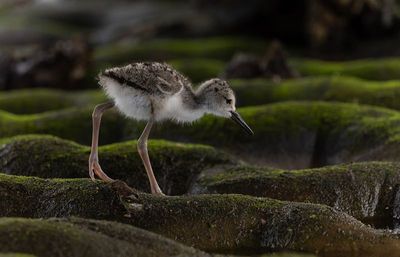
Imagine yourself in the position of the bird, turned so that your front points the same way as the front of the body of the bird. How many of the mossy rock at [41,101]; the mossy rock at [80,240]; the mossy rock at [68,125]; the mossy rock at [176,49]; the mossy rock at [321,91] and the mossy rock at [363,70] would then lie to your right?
1

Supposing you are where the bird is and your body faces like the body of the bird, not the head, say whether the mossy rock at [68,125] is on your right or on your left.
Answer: on your left

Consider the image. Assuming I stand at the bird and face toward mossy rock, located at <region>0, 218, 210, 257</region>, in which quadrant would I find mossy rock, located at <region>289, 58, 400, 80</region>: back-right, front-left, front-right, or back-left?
back-left

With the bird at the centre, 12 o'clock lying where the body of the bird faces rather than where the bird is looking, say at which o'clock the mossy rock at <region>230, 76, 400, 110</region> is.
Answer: The mossy rock is roughly at 10 o'clock from the bird.

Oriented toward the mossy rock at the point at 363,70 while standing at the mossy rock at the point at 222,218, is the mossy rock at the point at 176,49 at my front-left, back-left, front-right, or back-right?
front-left

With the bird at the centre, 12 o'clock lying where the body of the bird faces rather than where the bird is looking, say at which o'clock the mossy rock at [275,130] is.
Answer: The mossy rock is roughly at 10 o'clock from the bird.

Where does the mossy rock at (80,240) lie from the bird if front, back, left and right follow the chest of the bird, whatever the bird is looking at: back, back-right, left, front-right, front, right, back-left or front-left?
right

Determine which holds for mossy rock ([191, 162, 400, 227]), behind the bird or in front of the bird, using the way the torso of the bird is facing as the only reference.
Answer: in front

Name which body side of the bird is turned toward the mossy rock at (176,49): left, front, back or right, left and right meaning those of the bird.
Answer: left

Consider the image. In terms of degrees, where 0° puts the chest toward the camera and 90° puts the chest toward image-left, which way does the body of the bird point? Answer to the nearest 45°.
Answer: approximately 270°

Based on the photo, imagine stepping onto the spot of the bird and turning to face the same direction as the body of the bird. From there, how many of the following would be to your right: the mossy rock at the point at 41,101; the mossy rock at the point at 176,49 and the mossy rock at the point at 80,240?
1

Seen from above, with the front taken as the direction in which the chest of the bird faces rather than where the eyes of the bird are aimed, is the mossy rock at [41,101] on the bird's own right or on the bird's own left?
on the bird's own left
